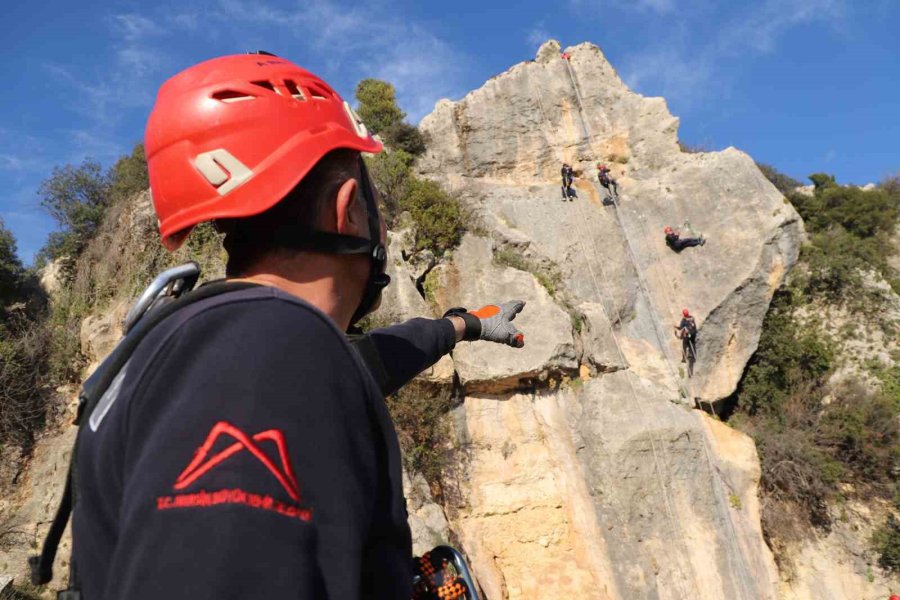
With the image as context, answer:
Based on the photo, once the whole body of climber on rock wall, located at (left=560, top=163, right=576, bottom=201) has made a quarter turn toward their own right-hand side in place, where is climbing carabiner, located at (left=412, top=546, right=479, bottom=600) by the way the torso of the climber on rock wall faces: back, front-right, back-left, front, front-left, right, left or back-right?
right

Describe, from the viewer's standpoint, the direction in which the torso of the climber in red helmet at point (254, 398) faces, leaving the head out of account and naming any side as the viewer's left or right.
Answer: facing away from the viewer and to the right of the viewer

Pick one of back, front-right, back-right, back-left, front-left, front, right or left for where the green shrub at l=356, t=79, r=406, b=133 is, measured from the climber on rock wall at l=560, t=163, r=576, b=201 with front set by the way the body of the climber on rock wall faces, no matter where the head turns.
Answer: left

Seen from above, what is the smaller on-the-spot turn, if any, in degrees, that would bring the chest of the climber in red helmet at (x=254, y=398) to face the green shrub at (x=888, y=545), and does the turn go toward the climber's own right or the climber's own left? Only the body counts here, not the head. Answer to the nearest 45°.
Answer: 0° — they already face it

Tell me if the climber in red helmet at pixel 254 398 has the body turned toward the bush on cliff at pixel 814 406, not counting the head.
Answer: yes

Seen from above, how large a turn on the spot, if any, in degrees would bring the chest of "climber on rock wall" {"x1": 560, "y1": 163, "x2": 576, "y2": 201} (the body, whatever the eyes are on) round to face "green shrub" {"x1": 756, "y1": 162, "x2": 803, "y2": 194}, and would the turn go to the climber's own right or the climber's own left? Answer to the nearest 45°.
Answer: approximately 45° to the climber's own right

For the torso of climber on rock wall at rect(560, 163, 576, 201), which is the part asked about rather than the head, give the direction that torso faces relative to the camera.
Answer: away from the camera

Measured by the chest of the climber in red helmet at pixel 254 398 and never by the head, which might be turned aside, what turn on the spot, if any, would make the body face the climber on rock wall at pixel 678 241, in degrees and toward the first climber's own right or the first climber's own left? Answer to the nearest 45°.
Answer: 0° — they already face them
